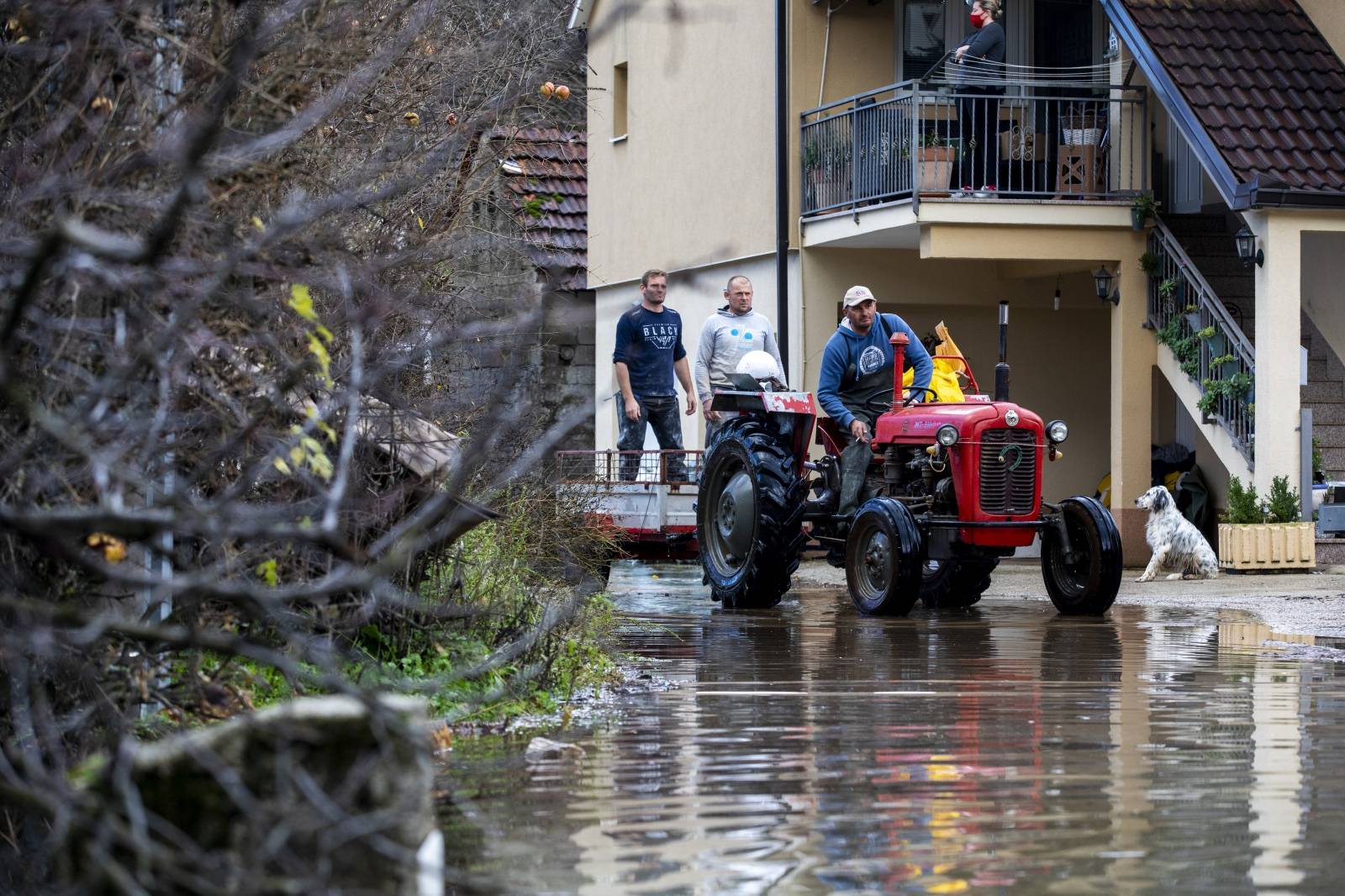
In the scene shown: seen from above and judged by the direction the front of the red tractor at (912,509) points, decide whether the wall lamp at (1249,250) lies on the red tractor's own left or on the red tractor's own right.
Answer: on the red tractor's own left

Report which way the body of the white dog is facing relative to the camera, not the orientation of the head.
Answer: to the viewer's left

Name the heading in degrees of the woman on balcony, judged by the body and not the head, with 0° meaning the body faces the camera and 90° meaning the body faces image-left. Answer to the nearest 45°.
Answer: approximately 90°

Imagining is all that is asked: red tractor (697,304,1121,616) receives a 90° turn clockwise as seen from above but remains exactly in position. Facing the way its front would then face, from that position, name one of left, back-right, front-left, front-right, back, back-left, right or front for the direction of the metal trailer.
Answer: right

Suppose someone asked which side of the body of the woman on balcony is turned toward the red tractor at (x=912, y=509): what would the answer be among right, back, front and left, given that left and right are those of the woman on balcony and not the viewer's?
left

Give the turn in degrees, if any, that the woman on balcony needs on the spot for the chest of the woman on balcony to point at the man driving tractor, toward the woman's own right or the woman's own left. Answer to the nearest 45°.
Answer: approximately 90° to the woman's own left

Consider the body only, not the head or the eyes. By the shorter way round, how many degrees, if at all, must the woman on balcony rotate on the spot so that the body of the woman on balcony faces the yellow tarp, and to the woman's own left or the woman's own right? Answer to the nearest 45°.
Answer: approximately 90° to the woman's own left
